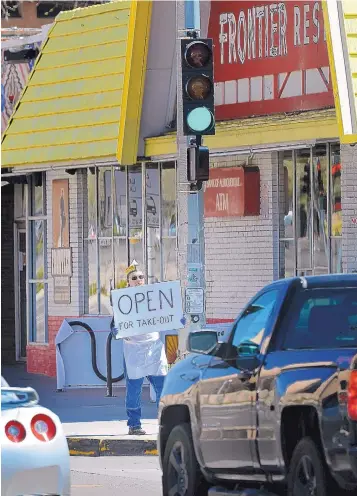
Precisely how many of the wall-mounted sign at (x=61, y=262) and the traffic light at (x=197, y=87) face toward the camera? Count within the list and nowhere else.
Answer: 2

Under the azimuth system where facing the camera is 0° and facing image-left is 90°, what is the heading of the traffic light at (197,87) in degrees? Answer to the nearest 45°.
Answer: approximately 0°

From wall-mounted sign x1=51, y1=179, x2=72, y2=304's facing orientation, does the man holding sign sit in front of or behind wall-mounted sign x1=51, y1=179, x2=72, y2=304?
in front

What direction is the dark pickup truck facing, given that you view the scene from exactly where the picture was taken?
facing away from the viewer and to the left of the viewer

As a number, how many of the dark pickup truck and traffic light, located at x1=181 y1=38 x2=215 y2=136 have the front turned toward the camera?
1

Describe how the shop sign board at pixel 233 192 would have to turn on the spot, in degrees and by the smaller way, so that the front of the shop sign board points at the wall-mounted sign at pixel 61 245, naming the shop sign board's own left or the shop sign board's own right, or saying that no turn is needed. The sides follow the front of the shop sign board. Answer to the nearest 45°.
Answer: approximately 90° to the shop sign board's own right

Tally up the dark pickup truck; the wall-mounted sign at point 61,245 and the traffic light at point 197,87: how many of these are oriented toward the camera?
2

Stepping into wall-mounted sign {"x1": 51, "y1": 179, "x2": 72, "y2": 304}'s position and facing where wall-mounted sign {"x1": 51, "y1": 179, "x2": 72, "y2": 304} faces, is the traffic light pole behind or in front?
in front

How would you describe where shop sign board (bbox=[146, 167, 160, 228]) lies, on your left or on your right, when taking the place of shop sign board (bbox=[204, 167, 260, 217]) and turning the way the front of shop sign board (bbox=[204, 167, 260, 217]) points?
on your right

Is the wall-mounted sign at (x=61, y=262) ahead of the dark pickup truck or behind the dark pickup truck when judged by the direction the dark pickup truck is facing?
ahead

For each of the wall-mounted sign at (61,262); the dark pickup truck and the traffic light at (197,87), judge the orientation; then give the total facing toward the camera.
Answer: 2
